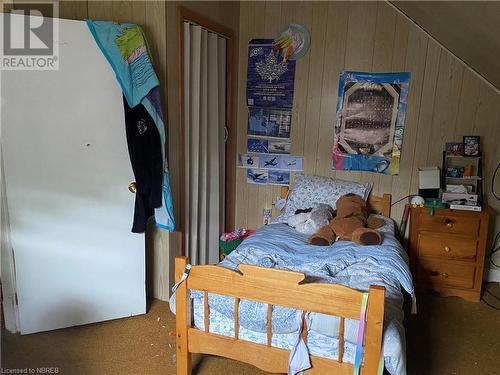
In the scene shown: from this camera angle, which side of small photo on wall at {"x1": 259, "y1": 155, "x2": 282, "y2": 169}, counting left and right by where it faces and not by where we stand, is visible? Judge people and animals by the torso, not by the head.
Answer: front

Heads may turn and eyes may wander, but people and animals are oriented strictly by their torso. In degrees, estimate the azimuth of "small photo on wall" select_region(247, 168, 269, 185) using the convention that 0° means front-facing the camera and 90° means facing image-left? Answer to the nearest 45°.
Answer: approximately 0°

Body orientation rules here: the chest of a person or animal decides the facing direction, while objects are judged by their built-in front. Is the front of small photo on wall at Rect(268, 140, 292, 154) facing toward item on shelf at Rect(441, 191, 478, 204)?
no

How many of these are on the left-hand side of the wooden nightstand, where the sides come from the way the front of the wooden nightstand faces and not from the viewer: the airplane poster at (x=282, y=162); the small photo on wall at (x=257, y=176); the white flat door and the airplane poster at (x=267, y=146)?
0

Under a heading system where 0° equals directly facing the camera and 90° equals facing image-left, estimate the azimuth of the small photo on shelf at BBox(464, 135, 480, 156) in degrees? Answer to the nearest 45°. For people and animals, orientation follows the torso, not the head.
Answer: approximately 0°

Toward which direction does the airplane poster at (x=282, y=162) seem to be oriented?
toward the camera

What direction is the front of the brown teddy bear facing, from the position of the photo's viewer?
facing the viewer

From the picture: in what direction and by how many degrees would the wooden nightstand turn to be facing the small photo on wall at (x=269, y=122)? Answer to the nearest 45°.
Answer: approximately 90° to its right

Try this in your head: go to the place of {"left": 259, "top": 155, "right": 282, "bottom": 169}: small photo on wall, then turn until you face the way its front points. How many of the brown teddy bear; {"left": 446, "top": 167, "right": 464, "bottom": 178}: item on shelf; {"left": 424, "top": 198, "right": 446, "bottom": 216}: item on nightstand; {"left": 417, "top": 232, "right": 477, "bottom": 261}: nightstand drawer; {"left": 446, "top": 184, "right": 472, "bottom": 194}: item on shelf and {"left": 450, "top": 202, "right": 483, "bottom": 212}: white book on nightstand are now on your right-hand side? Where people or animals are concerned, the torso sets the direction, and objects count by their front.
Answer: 0

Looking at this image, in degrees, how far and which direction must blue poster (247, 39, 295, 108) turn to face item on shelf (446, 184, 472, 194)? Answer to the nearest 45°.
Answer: approximately 90° to its left

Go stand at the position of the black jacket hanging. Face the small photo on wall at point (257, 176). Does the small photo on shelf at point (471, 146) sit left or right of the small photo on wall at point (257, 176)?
right

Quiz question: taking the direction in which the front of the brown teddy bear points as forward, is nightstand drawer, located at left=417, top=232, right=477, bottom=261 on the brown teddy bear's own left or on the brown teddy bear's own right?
on the brown teddy bear's own left

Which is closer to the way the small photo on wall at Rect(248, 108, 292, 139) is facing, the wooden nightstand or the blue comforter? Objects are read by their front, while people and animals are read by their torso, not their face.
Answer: the blue comforter

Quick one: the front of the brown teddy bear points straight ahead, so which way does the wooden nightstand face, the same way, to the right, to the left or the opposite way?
the same way

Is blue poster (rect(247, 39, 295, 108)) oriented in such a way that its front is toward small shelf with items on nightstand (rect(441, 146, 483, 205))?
no

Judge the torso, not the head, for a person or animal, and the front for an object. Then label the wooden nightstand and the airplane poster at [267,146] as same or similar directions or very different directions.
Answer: same or similar directions

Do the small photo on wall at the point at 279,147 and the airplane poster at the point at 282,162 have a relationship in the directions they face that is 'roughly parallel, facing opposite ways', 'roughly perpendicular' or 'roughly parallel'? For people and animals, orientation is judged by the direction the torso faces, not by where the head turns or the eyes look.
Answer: roughly parallel
